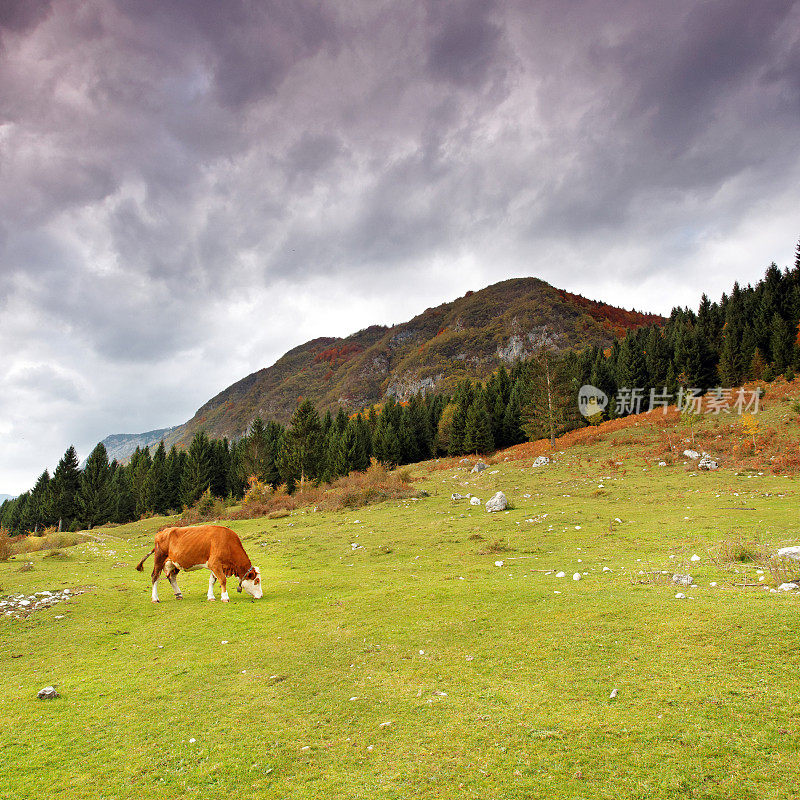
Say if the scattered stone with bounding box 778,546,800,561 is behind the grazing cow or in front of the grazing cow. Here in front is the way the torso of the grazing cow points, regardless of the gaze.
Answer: in front

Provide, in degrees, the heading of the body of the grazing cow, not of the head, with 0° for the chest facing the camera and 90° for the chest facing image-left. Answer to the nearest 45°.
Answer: approximately 270°
